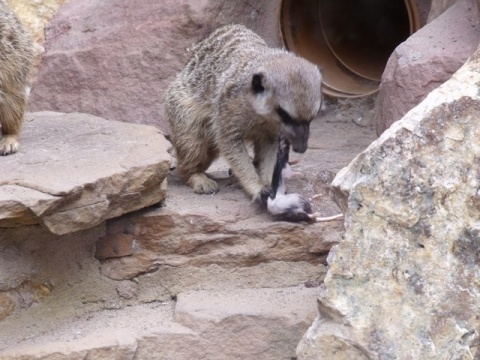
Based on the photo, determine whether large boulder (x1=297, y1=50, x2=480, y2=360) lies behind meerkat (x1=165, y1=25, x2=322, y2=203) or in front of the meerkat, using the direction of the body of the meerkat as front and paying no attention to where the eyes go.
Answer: in front

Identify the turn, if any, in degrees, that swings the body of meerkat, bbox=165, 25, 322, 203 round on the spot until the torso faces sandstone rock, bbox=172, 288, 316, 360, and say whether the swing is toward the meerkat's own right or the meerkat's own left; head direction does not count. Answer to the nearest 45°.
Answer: approximately 45° to the meerkat's own right

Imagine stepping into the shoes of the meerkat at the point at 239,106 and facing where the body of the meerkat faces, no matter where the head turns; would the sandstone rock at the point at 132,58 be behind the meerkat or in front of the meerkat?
behind

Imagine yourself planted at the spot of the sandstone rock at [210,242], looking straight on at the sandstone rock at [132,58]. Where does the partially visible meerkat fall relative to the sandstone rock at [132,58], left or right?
left

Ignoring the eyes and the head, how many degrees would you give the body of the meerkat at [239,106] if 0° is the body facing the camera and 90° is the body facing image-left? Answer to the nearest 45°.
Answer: approximately 315°

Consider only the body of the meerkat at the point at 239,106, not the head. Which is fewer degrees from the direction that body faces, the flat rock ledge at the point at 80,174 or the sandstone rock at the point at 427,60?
the sandstone rock

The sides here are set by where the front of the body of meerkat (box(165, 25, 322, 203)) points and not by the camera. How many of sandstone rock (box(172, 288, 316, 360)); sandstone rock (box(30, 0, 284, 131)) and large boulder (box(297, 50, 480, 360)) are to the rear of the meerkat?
1
